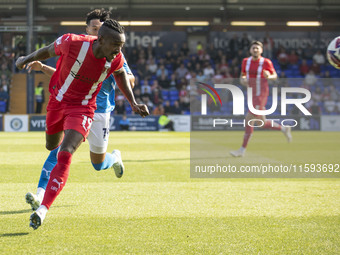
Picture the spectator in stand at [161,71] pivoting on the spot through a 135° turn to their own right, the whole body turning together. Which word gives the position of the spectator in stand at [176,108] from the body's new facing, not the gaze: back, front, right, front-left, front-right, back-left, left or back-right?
back-left

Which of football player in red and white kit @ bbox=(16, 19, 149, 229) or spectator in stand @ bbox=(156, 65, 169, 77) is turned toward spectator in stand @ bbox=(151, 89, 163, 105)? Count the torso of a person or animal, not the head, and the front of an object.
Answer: spectator in stand @ bbox=(156, 65, 169, 77)

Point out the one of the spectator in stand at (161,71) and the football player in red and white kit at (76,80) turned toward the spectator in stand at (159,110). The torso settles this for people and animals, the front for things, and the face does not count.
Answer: the spectator in stand at (161,71)

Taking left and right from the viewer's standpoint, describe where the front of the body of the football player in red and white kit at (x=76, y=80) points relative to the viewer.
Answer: facing the viewer and to the right of the viewer

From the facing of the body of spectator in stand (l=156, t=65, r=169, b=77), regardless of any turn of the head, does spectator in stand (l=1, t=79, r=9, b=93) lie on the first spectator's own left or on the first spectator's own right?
on the first spectator's own right

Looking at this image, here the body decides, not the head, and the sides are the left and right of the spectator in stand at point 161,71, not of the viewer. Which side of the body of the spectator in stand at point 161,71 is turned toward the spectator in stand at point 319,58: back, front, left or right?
left

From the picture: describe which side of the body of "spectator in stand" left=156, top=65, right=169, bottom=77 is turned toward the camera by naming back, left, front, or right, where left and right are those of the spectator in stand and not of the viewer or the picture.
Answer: front

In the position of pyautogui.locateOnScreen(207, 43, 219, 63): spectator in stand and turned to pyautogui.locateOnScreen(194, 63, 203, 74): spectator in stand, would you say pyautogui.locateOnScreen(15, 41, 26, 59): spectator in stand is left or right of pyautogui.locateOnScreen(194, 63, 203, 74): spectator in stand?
right

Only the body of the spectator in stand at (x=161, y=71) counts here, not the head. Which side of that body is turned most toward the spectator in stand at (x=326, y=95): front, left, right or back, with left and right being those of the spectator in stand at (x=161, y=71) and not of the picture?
left
